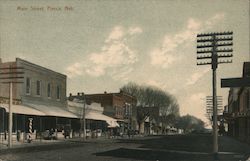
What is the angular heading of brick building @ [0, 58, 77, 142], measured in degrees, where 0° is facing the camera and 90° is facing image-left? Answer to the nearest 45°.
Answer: approximately 315°
